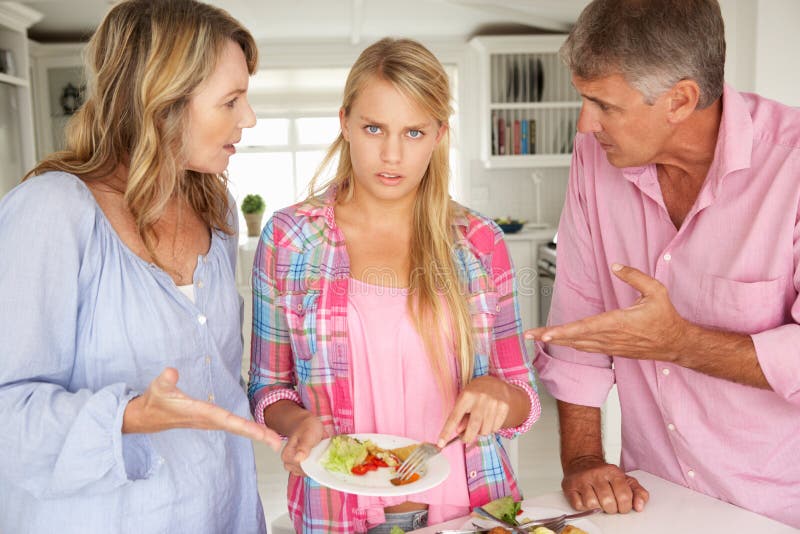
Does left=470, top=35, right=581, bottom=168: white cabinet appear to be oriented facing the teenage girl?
yes

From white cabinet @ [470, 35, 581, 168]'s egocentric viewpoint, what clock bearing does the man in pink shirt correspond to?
The man in pink shirt is roughly at 12 o'clock from the white cabinet.

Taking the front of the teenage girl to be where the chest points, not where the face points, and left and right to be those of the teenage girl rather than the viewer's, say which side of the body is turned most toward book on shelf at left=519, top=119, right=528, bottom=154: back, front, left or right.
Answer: back

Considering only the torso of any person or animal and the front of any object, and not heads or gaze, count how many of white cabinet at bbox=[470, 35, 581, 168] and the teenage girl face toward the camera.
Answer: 2

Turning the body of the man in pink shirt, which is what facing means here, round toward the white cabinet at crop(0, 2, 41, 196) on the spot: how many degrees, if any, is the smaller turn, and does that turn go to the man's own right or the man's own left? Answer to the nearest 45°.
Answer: approximately 90° to the man's own right

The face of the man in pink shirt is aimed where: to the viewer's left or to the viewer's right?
to the viewer's left
